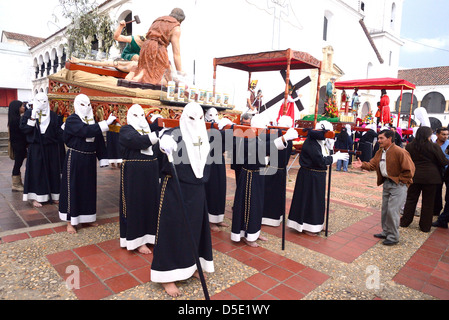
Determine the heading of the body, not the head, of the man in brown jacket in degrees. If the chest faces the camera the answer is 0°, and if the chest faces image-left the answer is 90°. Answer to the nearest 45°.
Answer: approximately 45°

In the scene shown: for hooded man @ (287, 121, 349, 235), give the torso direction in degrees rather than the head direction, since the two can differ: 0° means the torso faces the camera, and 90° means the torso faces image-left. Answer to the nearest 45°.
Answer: approximately 270°

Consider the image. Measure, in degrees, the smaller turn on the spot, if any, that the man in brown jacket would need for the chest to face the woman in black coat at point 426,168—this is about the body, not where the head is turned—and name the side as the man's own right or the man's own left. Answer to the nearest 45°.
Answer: approximately 180°

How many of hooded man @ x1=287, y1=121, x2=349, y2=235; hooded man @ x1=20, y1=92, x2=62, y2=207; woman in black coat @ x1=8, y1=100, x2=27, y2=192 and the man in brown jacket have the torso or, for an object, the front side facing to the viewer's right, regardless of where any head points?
2

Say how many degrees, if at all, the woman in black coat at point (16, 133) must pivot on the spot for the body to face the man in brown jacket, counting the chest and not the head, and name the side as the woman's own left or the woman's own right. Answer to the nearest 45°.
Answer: approximately 45° to the woman's own right

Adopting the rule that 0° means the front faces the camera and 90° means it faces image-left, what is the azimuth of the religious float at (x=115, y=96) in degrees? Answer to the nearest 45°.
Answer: approximately 315°

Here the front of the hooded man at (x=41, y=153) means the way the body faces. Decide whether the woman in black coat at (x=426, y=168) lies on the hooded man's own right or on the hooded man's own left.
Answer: on the hooded man's own left

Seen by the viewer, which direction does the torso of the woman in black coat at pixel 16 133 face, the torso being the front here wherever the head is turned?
to the viewer's right

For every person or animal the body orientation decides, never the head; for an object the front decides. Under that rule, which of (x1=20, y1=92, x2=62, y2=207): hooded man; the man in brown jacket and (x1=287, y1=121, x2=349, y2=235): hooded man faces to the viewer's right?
(x1=287, y1=121, x2=349, y2=235): hooded man

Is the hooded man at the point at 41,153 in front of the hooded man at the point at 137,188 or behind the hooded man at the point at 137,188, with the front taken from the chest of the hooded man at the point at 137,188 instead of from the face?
behind
